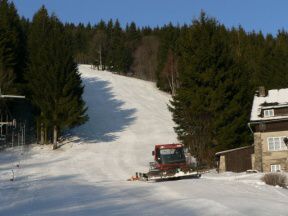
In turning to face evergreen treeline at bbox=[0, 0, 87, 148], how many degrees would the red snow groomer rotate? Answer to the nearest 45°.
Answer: approximately 135° to its right

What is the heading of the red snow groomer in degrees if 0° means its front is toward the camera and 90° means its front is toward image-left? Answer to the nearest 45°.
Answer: approximately 0°

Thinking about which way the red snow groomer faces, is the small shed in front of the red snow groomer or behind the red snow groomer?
behind
